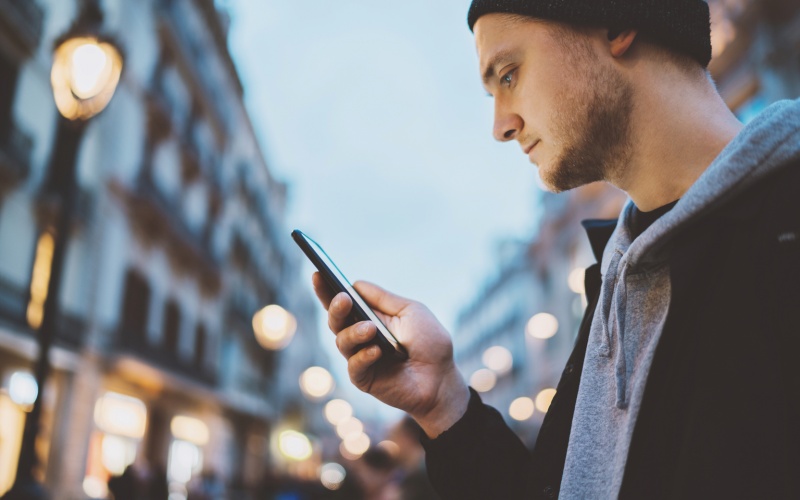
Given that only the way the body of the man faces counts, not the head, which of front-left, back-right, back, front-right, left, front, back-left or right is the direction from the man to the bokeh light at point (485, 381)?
back-right

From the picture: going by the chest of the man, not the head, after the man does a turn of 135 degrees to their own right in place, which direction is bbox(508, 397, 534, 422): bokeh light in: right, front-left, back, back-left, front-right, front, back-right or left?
front

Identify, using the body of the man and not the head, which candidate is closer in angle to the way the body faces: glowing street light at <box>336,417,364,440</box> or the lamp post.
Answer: the lamp post

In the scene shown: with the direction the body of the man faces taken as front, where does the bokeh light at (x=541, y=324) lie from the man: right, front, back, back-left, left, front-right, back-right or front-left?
back-right

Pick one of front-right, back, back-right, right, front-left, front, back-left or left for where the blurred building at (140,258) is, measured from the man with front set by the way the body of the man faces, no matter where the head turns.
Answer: right

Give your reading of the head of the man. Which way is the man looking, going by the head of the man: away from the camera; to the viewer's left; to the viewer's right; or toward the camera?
to the viewer's left

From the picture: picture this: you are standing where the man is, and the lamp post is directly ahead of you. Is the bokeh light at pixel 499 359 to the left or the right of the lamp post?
right

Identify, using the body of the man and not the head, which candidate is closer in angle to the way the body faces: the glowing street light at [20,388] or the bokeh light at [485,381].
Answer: the glowing street light

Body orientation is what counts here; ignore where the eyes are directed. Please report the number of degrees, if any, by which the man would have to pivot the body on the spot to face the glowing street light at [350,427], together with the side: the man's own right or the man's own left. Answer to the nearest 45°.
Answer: approximately 135° to the man's own right

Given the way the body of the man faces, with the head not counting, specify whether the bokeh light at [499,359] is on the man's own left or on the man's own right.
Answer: on the man's own right
